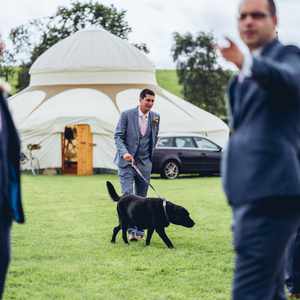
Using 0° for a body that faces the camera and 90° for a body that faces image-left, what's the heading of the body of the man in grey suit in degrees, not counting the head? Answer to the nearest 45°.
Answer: approximately 315°

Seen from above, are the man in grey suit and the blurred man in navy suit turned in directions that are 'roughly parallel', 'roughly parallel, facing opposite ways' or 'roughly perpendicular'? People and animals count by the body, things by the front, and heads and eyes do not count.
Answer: roughly perpendicular

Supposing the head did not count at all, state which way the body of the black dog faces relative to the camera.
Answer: to the viewer's right

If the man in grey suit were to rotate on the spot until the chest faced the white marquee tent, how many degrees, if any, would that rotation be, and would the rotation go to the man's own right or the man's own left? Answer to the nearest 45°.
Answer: approximately 135° to the man's own left

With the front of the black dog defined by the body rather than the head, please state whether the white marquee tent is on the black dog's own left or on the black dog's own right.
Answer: on the black dog's own left

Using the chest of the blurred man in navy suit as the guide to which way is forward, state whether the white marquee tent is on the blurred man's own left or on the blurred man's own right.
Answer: on the blurred man's own right

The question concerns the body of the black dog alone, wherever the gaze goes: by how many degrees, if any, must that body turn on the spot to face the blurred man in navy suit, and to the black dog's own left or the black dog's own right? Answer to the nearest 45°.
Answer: approximately 90° to the black dog's own right

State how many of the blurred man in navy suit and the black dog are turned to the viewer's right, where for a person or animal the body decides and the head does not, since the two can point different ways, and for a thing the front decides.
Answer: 1

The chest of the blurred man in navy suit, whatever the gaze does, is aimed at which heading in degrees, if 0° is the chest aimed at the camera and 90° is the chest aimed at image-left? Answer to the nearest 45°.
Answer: approximately 45°
